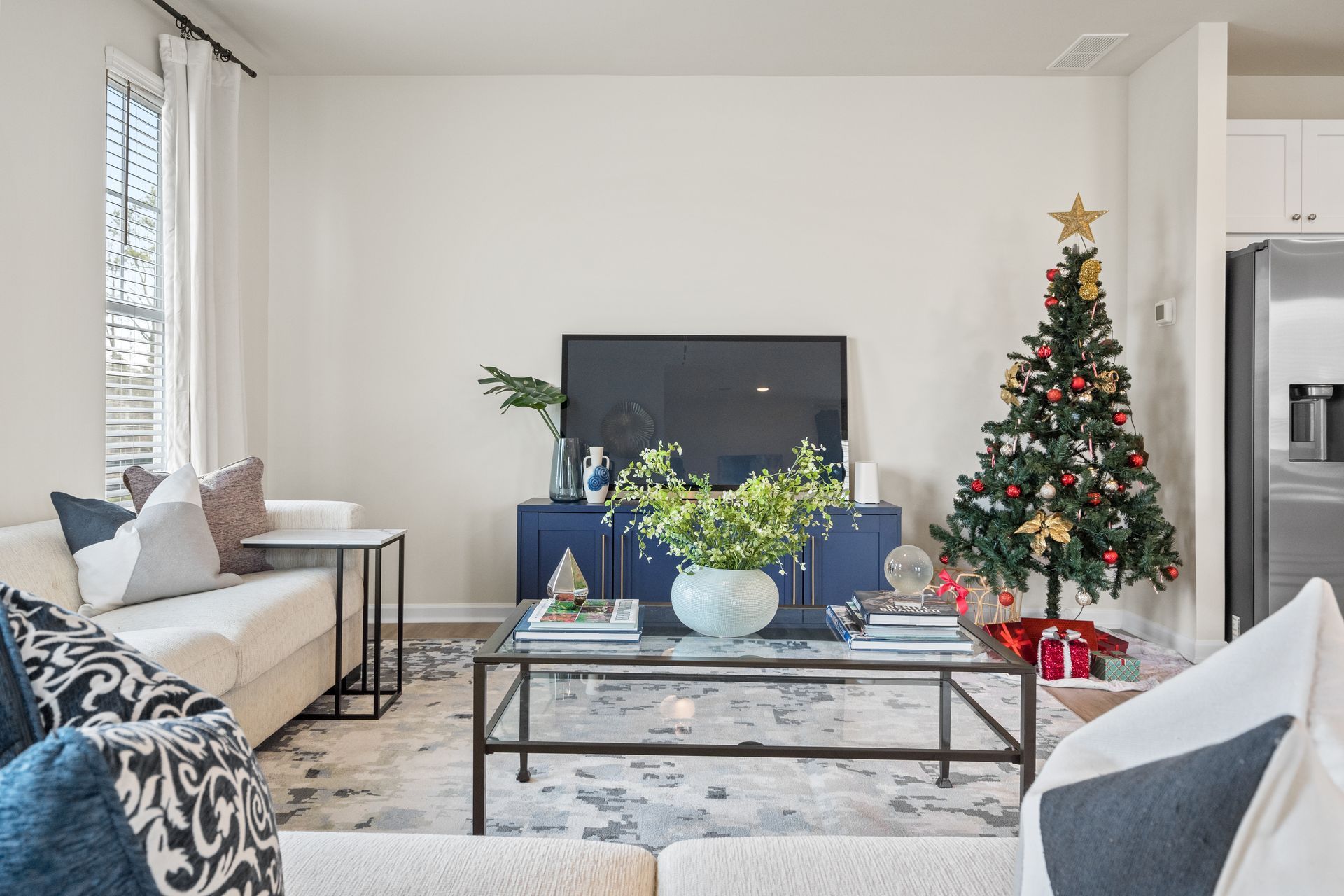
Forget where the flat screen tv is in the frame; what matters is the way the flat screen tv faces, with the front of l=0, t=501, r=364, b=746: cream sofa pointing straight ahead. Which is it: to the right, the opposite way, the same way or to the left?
to the right

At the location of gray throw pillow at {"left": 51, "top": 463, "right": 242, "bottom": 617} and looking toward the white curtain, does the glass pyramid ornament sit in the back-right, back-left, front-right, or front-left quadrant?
back-right

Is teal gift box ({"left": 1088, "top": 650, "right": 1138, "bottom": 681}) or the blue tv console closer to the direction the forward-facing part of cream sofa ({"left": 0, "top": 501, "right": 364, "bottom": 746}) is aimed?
the teal gift box

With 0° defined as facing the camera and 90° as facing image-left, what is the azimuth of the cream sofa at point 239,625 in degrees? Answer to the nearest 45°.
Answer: approximately 315°

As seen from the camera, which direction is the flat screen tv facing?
toward the camera

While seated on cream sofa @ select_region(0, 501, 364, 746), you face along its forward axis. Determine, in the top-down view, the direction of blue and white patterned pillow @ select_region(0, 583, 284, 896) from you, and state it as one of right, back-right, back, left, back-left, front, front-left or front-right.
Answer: front-right

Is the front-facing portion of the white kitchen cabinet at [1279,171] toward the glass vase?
no

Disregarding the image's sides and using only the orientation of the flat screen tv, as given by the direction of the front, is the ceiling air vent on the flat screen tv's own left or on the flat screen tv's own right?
on the flat screen tv's own left

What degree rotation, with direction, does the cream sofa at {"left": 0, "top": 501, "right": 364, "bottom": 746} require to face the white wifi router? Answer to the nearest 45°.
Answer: approximately 45° to its left

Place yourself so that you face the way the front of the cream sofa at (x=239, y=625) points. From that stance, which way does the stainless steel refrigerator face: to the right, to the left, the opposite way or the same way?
to the right

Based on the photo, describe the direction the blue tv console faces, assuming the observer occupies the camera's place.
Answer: facing the viewer

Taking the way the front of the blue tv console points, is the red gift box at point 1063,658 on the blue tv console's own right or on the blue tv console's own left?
on the blue tv console's own left

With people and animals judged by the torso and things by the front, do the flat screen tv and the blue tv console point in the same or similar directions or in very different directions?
same or similar directions

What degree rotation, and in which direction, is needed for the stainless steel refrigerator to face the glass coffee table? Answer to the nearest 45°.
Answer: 0° — it already faces it
